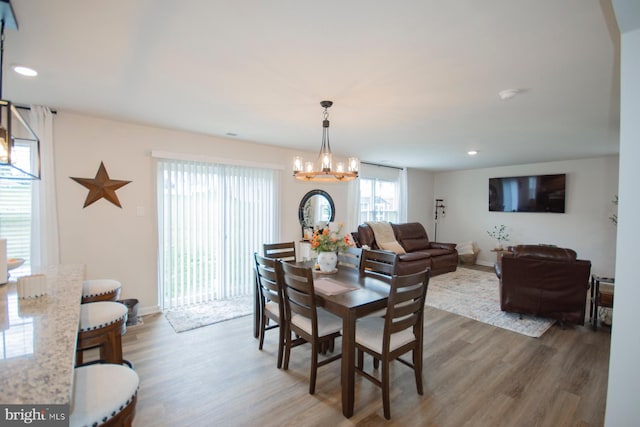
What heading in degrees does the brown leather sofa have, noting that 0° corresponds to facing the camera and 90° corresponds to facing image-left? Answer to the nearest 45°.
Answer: approximately 315°

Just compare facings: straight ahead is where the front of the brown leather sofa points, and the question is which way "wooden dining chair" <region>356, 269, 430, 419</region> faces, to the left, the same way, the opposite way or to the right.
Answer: the opposite way

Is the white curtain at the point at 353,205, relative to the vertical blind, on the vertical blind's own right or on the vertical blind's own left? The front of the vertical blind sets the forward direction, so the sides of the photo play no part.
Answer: on the vertical blind's own left

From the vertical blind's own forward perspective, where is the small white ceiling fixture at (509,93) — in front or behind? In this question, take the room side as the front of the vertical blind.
in front

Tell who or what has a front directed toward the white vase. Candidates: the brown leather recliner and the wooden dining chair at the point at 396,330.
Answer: the wooden dining chair

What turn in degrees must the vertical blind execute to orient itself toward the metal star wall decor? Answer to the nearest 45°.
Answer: approximately 135° to its right

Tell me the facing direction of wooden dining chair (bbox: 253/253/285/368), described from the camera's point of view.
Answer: facing away from the viewer and to the right of the viewer

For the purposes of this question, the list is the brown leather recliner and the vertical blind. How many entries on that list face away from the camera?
1

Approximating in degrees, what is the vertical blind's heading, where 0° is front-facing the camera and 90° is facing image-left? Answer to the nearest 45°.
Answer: approximately 315°

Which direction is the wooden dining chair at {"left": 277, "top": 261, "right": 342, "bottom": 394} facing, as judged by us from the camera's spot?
facing away from the viewer and to the right of the viewer

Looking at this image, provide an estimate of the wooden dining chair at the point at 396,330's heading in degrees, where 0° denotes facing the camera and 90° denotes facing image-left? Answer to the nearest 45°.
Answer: approximately 135°

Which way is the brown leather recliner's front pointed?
away from the camera

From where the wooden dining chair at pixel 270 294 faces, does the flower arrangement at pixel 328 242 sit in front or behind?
in front

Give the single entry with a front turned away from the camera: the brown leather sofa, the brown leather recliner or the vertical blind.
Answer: the brown leather recliner
